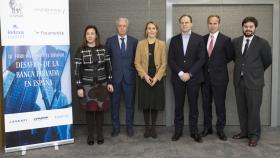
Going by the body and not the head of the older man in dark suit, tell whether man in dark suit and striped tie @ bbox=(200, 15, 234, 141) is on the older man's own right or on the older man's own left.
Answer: on the older man's own left

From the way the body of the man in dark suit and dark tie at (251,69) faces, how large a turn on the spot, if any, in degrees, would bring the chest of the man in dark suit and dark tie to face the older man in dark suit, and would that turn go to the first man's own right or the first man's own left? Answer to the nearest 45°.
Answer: approximately 45° to the first man's own right

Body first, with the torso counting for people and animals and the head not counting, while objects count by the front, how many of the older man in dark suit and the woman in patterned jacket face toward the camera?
2

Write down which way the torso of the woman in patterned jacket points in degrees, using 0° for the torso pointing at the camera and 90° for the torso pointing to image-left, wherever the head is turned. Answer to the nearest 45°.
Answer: approximately 0°

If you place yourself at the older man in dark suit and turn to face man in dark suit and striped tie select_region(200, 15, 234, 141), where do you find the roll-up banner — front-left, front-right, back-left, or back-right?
back-right

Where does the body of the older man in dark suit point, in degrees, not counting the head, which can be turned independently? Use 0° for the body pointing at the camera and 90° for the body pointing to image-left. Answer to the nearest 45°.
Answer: approximately 0°
